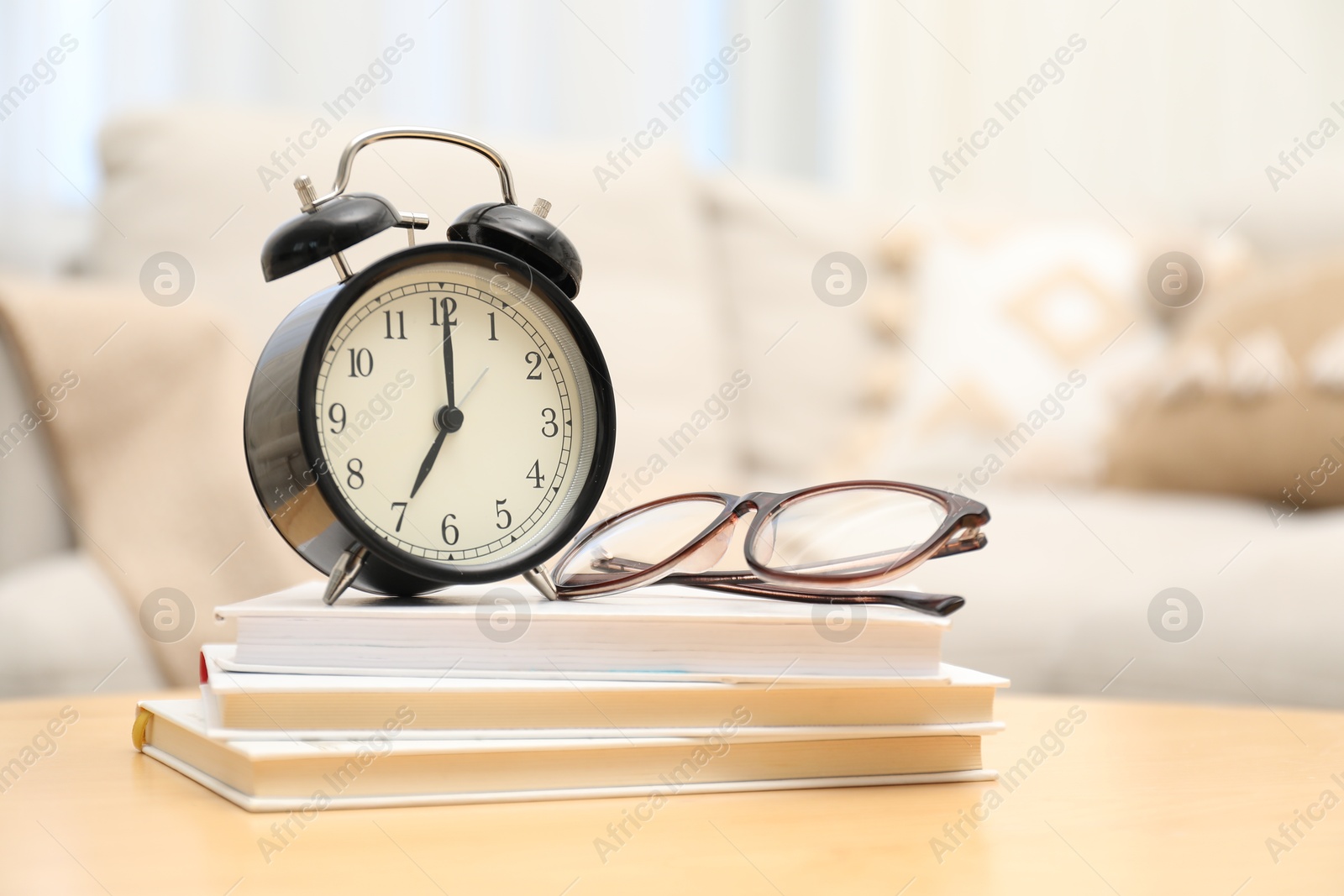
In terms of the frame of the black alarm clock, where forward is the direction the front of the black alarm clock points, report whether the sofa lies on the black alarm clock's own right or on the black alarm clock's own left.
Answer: on the black alarm clock's own left

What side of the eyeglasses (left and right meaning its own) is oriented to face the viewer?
front

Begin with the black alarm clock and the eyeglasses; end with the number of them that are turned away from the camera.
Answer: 0

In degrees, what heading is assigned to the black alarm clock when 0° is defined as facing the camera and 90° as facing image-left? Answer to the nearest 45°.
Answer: approximately 315°

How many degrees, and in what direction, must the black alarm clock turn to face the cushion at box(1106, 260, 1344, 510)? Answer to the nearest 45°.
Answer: approximately 90° to its left

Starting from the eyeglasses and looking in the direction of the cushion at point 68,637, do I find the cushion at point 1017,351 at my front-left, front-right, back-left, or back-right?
front-right

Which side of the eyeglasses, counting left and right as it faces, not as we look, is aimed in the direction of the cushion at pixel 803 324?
back
